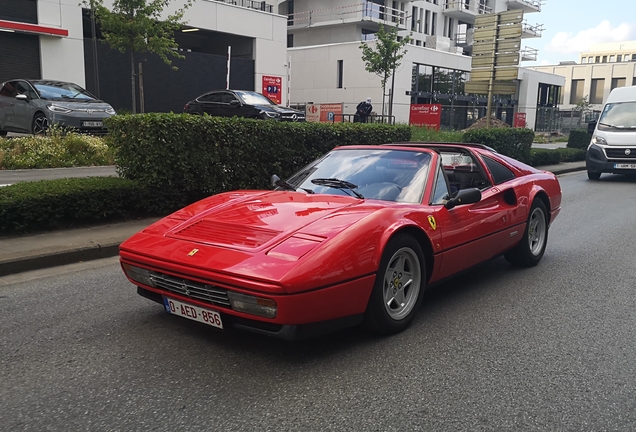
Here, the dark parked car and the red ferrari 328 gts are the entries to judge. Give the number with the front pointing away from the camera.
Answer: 0

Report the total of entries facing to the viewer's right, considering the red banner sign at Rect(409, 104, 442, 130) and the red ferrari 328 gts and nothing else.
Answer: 0

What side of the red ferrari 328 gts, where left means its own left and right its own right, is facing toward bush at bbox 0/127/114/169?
right

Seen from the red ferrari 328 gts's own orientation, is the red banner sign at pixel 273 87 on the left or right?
on its right

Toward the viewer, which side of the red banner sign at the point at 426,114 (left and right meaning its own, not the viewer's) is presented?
front

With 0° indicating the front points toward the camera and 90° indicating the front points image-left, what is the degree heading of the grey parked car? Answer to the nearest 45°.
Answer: approximately 315°

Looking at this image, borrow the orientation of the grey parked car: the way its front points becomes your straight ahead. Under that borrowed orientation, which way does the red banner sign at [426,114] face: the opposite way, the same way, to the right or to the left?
to the right

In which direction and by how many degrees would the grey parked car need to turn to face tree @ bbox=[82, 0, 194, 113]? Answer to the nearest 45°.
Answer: approximately 90° to its left

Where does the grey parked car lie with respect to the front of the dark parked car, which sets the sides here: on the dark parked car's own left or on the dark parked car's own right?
on the dark parked car's own right

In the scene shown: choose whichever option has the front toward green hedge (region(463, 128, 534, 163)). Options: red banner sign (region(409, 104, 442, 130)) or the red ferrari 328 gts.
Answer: the red banner sign

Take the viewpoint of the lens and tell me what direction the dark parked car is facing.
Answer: facing the viewer and to the right of the viewer
